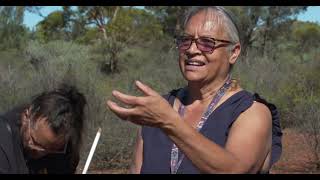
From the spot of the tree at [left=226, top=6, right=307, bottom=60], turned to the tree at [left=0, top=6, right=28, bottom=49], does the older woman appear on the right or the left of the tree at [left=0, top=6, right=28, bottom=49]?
left

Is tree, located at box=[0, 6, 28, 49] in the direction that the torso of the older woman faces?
no

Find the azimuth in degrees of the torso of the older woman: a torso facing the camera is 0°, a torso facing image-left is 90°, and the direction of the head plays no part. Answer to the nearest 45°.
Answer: approximately 45°

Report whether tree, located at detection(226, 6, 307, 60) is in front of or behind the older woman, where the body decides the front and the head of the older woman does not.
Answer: behind

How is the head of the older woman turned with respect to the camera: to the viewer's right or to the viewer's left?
to the viewer's left
